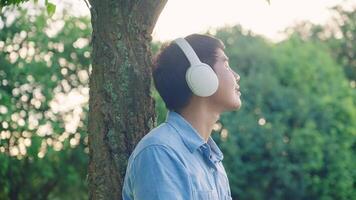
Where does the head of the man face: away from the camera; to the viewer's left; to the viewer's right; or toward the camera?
to the viewer's right

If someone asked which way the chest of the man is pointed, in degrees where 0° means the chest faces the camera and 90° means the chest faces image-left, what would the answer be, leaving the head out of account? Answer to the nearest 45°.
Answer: approximately 270°

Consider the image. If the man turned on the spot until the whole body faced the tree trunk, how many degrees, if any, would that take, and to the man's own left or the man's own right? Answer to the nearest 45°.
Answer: approximately 135° to the man's own left
